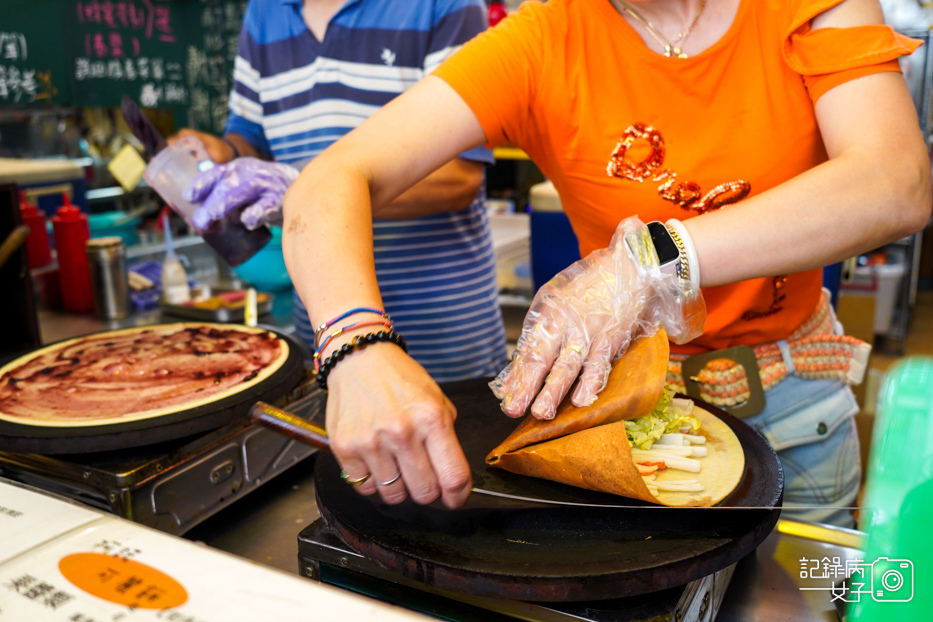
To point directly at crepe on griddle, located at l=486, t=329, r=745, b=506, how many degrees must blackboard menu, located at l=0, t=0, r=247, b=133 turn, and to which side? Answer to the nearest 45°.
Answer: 0° — it already faces it

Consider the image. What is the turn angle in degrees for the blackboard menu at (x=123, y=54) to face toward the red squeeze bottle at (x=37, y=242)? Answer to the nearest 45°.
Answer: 0° — it already faces it

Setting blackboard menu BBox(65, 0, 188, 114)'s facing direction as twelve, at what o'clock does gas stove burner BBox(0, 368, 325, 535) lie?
The gas stove burner is roughly at 12 o'clock from the blackboard menu.

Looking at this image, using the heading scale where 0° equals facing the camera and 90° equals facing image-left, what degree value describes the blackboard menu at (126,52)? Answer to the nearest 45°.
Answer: approximately 0°

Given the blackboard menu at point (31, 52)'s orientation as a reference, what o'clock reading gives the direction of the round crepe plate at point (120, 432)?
The round crepe plate is roughly at 12 o'clock from the blackboard menu.

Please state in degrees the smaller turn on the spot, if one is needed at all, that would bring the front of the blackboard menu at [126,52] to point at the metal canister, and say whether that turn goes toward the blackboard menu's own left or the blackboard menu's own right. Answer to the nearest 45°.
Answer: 0° — it already faces it

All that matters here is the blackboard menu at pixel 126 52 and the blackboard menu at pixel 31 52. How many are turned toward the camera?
2
